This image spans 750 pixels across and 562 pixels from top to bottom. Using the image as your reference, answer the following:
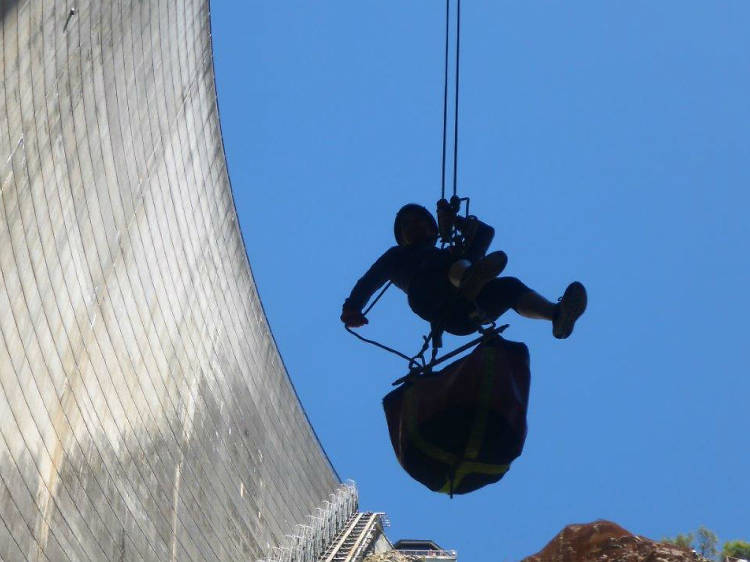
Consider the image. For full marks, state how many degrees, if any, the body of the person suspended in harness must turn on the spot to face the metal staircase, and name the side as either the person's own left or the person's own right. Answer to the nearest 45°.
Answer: approximately 135° to the person's own left

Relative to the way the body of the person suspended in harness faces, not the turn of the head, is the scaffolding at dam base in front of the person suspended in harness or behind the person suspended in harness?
behind

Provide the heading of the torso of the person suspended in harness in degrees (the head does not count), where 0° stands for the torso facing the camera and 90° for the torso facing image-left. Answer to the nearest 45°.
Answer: approximately 315°

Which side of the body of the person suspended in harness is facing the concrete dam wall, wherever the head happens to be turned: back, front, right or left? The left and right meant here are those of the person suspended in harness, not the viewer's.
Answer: back

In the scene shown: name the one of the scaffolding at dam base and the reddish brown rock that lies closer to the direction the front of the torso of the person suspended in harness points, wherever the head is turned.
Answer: the reddish brown rock
